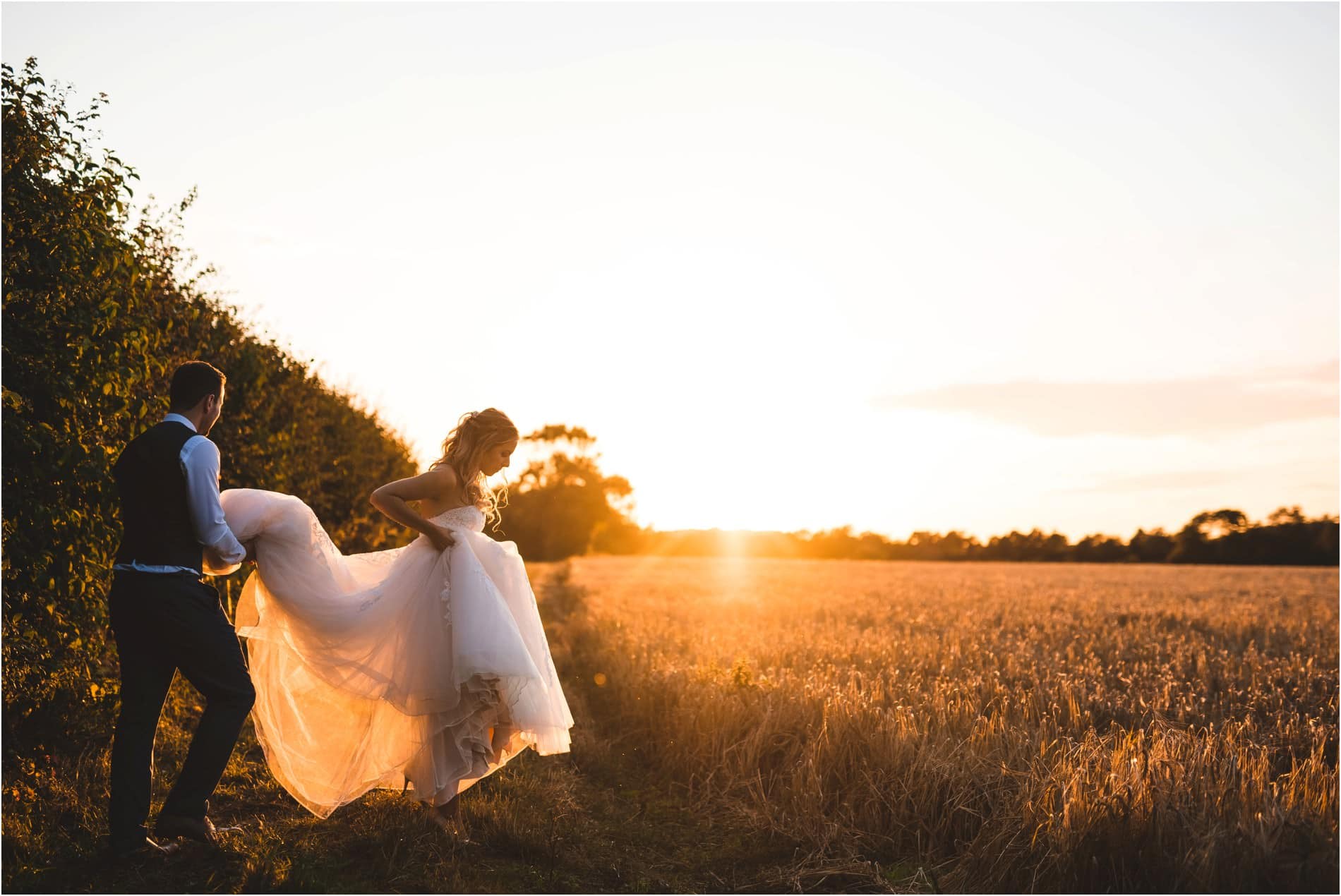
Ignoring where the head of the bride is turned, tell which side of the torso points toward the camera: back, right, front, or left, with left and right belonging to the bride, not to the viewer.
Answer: right

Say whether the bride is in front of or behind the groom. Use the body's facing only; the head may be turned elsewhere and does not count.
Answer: in front

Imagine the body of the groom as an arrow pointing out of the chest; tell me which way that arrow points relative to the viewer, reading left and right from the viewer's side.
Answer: facing away from the viewer and to the right of the viewer

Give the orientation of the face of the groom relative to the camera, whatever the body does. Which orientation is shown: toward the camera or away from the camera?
away from the camera

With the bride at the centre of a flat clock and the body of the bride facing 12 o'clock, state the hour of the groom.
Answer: The groom is roughly at 5 o'clock from the bride.

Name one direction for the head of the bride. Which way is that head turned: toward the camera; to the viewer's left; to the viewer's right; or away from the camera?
to the viewer's right
